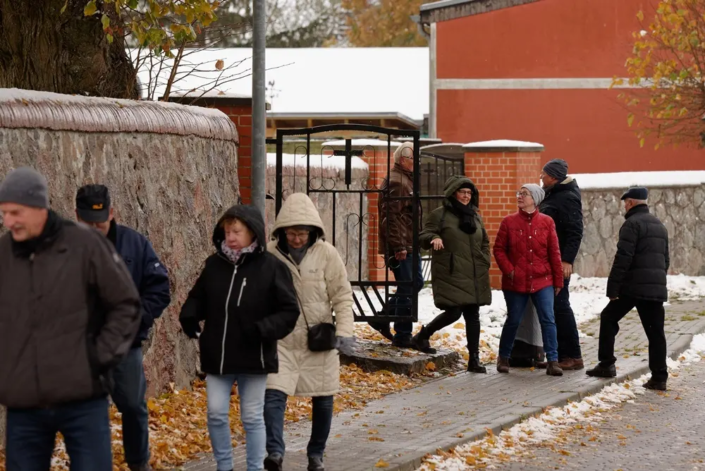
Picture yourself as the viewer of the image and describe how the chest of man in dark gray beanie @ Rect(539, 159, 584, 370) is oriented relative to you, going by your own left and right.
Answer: facing to the left of the viewer

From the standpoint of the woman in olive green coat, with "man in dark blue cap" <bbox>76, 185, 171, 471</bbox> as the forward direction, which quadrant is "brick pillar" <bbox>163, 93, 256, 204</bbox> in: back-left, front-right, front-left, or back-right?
front-right

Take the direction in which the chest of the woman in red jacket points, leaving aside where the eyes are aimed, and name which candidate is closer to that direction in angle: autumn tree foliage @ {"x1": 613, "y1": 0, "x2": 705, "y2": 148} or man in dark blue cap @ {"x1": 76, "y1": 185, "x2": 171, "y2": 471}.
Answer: the man in dark blue cap

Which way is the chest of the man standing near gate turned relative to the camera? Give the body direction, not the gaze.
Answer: to the viewer's right

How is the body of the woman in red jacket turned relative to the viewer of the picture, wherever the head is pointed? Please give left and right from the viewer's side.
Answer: facing the viewer

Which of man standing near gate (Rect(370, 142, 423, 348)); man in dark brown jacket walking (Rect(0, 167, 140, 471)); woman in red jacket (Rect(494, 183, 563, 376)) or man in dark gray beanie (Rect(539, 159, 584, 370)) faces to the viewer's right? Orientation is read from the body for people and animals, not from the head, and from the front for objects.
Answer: the man standing near gate

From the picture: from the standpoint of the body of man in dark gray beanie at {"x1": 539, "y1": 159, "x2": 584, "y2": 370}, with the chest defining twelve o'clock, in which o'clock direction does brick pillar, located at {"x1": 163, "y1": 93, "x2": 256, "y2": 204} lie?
The brick pillar is roughly at 11 o'clock from the man in dark gray beanie.

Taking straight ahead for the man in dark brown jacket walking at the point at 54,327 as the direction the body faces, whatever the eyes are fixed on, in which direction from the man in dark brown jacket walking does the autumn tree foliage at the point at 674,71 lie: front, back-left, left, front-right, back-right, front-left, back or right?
back

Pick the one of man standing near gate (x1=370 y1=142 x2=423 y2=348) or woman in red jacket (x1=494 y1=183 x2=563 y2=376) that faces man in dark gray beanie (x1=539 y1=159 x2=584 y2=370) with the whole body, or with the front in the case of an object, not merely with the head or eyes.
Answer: the man standing near gate

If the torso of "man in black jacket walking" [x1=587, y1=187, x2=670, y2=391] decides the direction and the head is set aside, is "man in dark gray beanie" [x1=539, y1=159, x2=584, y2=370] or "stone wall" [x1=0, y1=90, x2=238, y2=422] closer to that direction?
the man in dark gray beanie

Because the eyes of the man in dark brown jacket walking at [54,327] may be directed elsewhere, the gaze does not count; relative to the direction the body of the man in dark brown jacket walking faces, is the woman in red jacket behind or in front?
behind

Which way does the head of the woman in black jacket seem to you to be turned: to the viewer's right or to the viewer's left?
to the viewer's left

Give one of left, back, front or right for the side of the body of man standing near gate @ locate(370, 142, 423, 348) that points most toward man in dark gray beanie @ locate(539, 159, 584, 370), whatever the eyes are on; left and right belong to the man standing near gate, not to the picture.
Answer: front

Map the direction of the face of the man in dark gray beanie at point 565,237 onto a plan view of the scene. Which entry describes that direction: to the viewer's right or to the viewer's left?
to the viewer's left
